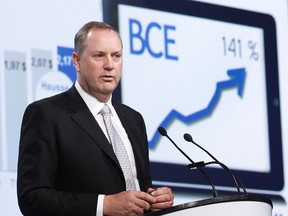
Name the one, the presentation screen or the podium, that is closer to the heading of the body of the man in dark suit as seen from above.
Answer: the podium

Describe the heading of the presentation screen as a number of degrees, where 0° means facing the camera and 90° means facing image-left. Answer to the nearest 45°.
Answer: approximately 315°

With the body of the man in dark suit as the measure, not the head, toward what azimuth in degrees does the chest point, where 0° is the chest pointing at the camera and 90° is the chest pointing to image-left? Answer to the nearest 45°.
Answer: approximately 315°

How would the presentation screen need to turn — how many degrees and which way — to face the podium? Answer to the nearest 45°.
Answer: approximately 45° to its right
